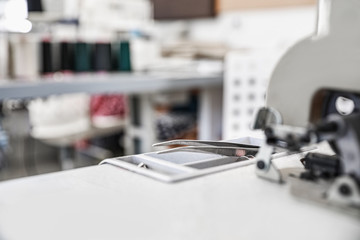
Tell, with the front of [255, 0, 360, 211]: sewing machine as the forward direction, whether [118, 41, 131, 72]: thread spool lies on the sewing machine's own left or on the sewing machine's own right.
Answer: on the sewing machine's own right

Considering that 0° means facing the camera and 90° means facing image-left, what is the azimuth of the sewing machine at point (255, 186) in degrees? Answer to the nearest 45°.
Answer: approximately 45°
